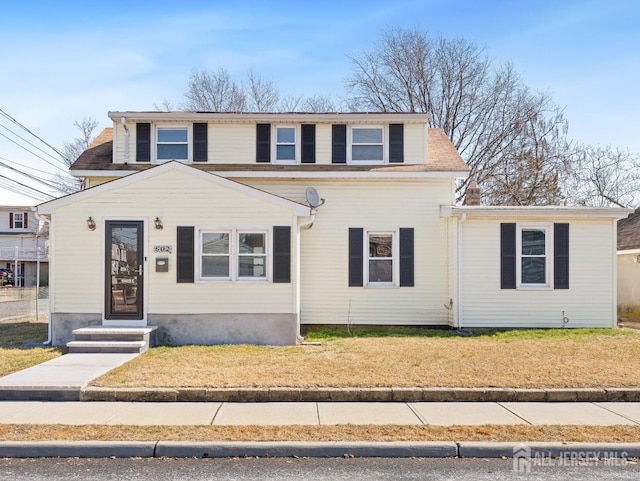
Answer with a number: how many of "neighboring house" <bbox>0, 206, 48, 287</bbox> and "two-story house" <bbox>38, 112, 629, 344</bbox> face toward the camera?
2

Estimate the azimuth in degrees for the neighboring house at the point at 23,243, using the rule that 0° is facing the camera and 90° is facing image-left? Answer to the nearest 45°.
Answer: approximately 0°

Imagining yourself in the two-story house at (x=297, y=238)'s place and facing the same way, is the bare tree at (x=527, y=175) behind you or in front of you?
behind

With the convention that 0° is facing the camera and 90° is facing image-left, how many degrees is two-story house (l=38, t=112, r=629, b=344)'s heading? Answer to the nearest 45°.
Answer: approximately 0°

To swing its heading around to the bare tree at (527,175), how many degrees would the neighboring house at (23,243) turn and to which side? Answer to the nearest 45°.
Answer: approximately 45° to its left
